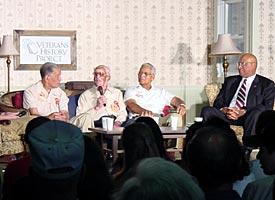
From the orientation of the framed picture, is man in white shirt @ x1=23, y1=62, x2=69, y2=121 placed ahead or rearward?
ahead

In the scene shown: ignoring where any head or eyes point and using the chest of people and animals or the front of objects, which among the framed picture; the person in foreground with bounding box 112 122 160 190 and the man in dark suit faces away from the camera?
the person in foreground

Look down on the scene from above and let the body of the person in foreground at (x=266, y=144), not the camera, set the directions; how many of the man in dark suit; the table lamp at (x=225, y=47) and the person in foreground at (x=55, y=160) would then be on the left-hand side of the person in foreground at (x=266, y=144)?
1

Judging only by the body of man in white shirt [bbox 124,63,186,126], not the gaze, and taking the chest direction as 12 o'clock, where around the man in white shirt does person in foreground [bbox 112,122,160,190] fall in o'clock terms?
The person in foreground is roughly at 12 o'clock from the man in white shirt.

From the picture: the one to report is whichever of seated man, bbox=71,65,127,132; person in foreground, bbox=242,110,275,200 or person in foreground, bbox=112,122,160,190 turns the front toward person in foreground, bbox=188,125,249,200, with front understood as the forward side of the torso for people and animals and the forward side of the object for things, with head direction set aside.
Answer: the seated man

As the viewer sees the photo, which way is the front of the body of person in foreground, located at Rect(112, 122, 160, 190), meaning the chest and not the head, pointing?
away from the camera

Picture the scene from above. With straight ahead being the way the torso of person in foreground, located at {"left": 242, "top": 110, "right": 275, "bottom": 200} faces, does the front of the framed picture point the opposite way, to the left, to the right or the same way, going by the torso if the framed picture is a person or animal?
the opposite way

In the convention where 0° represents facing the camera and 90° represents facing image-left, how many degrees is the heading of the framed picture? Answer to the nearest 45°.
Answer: approximately 0°

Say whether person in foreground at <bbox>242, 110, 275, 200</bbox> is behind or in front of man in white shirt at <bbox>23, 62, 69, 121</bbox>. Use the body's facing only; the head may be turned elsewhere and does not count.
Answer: in front

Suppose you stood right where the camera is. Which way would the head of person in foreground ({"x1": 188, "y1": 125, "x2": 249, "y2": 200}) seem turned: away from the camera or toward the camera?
away from the camera

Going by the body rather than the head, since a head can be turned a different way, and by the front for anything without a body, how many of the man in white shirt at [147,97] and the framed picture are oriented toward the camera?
2

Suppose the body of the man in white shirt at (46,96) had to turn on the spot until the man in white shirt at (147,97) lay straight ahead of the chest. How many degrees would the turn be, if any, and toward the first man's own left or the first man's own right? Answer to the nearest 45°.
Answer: approximately 45° to the first man's own left

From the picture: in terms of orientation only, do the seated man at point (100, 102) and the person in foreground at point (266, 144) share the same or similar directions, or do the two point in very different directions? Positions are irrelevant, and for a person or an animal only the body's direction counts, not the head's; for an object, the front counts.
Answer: very different directions

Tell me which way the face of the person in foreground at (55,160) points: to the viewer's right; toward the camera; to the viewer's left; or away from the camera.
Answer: away from the camera

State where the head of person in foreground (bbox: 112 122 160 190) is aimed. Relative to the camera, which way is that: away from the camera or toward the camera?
away from the camera
